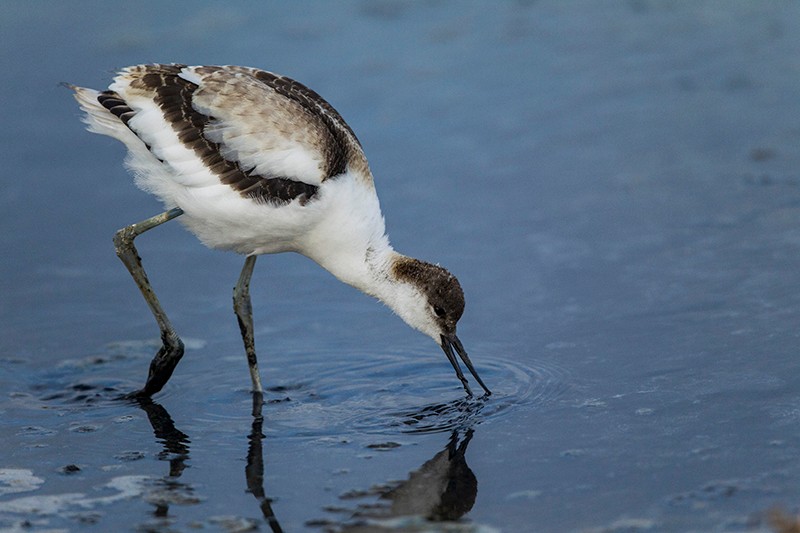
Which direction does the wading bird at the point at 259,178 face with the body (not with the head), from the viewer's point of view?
to the viewer's right
